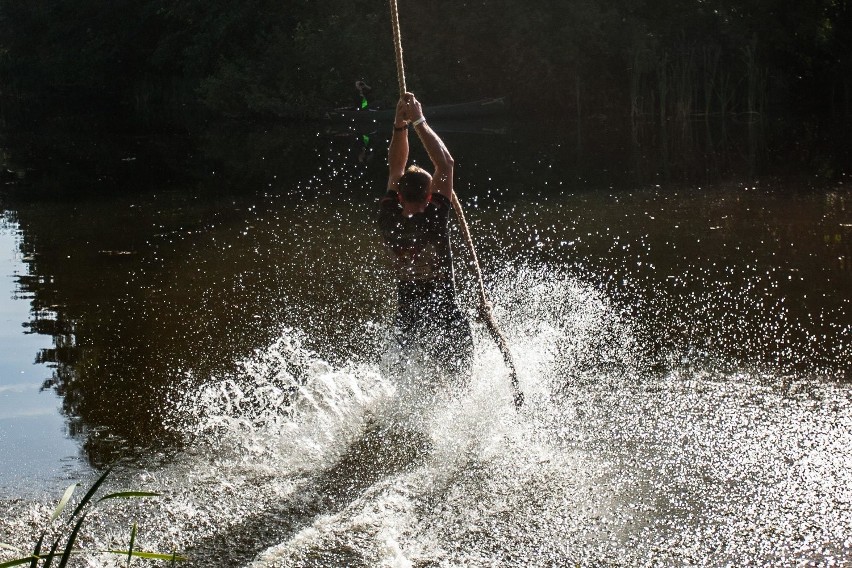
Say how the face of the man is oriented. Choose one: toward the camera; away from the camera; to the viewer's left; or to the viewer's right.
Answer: away from the camera

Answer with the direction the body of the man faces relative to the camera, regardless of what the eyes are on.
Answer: away from the camera
